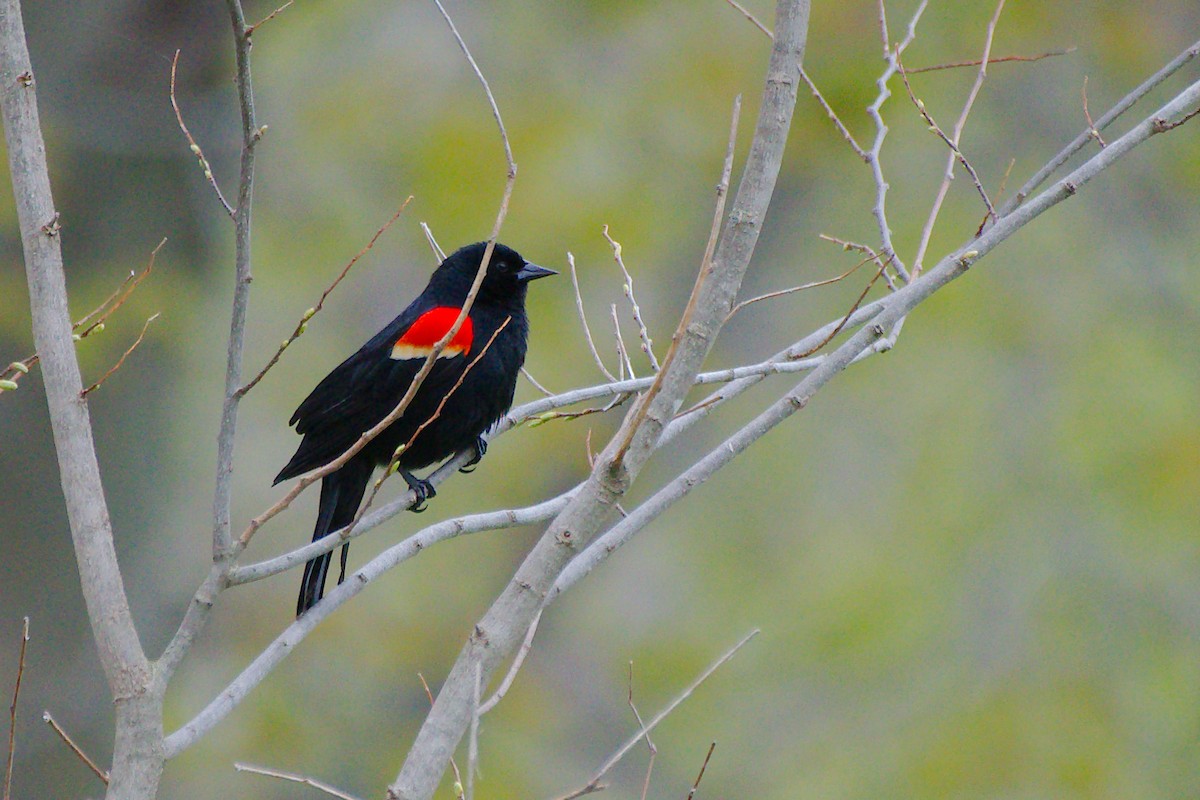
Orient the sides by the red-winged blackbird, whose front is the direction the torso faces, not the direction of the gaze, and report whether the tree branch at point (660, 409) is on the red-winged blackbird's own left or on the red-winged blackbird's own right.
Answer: on the red-winged blackbird's own right

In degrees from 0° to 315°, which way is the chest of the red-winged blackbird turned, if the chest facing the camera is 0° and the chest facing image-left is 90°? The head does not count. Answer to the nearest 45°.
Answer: approximately 270°

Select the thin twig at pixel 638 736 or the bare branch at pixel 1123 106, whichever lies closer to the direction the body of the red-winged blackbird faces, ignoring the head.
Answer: the bare branch

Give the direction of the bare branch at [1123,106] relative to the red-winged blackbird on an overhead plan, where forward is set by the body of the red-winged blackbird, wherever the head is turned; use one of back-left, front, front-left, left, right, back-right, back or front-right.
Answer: front-right
